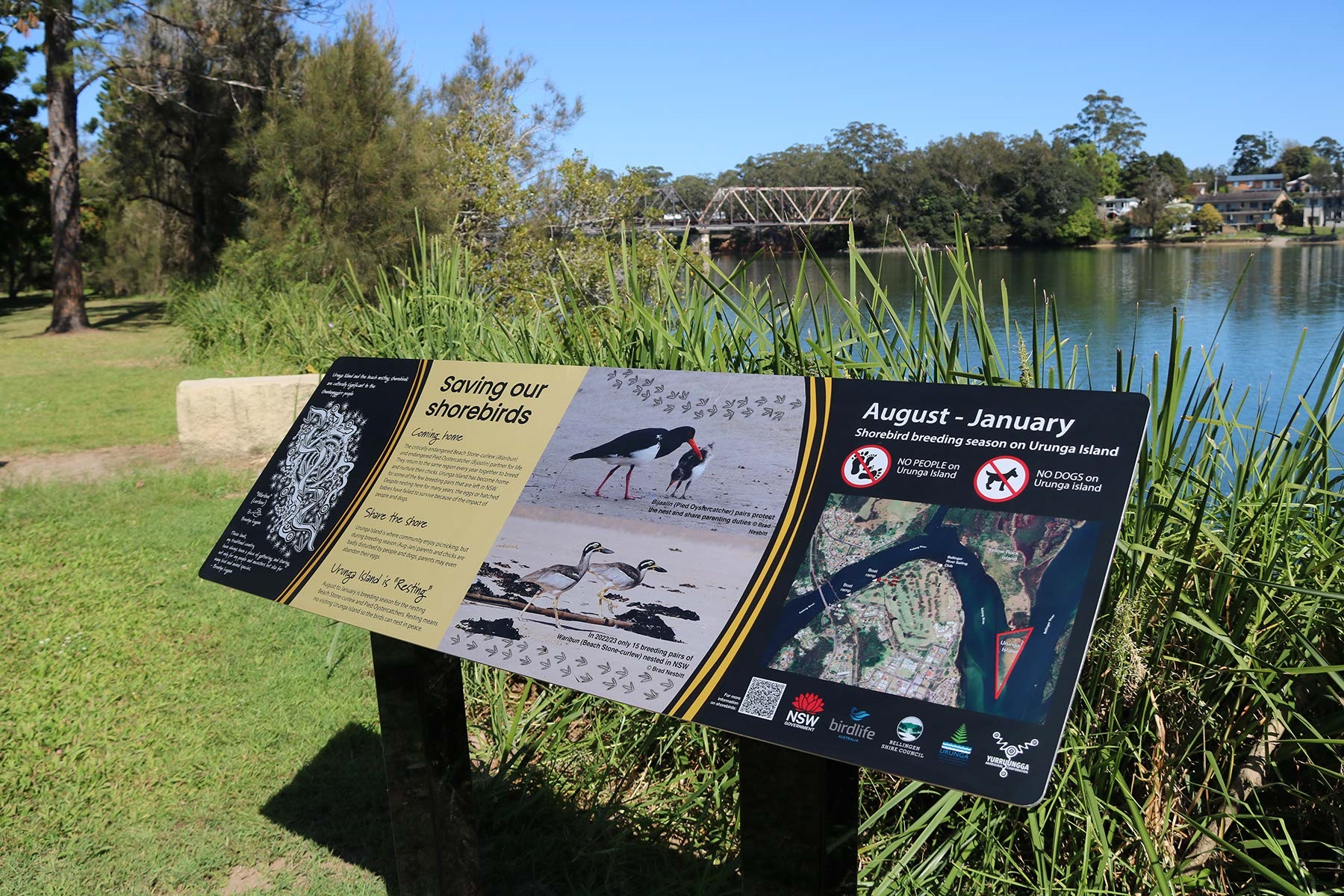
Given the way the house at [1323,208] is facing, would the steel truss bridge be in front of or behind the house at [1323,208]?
in front

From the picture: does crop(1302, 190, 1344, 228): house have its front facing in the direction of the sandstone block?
yes

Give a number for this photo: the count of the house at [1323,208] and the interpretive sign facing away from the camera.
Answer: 0

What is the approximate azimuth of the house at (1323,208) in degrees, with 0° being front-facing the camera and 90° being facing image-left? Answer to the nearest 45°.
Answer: approximately 0°

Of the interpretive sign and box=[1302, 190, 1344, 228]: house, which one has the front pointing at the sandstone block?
the house

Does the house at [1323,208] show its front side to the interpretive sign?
yes

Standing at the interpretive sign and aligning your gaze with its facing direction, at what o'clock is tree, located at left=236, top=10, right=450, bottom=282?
The tree is roughly at 4 o'clock from the interpretive sign.

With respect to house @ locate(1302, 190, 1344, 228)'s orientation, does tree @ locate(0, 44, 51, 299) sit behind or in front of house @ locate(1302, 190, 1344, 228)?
in front

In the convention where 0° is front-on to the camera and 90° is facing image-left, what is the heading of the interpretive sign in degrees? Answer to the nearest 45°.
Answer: approximately 45°

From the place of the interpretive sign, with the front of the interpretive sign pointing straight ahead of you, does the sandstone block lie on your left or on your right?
on your right

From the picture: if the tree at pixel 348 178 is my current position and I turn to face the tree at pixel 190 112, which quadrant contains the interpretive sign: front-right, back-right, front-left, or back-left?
back-left

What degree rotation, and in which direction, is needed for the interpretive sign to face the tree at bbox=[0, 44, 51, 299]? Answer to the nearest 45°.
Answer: approximately 90° to its right
